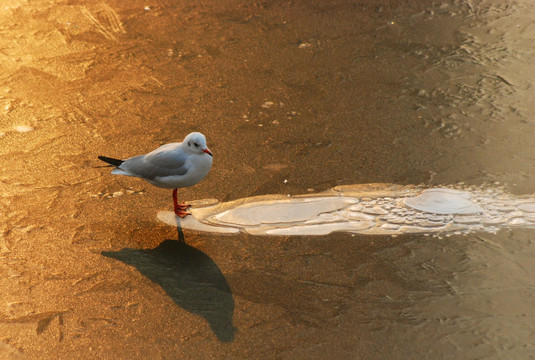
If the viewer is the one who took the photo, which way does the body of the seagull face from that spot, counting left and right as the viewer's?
facing to the right of the viewer
